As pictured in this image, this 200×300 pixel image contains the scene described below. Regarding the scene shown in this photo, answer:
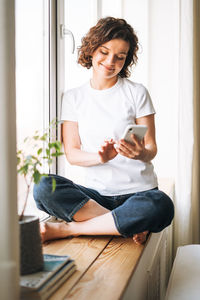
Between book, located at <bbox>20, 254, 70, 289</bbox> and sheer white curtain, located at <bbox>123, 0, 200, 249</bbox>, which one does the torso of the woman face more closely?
the book

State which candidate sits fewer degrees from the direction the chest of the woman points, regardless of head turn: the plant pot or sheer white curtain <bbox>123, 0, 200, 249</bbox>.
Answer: the plant pot

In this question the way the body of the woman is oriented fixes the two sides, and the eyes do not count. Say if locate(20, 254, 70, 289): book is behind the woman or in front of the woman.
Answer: in front

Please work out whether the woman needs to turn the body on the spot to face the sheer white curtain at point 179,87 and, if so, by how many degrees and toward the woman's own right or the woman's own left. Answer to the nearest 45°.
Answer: approximately 135° to the woman's own left

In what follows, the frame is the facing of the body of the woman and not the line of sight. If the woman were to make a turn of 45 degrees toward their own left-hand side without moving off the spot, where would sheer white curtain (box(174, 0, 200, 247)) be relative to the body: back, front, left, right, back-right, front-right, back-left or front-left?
left

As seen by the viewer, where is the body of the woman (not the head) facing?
toward the camera
